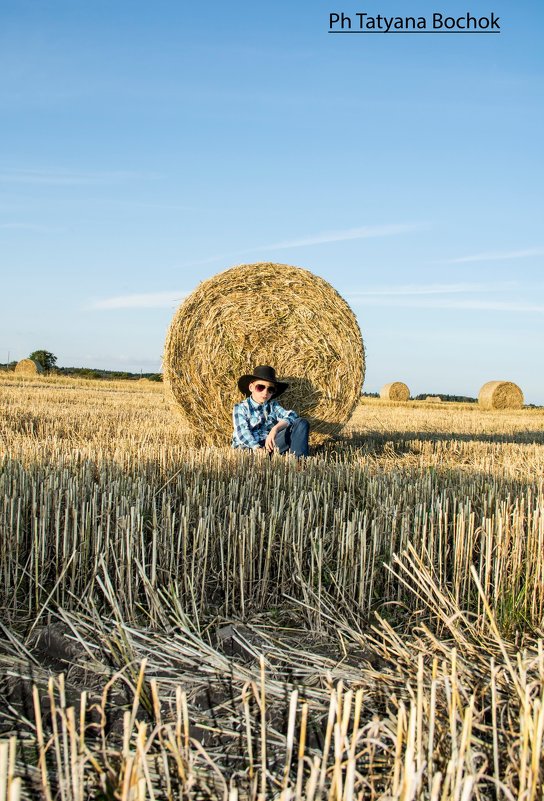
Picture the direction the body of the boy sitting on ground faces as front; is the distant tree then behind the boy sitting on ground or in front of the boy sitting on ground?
behind

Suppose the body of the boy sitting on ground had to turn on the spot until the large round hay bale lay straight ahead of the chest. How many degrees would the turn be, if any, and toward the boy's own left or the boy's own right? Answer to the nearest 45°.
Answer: approximately 135° to the boy's own left

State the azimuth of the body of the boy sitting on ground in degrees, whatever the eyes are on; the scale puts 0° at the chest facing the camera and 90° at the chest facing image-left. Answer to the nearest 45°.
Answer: approximately 315°

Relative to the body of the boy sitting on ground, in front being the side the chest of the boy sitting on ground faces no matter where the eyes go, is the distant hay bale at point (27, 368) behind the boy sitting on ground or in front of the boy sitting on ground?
behind
